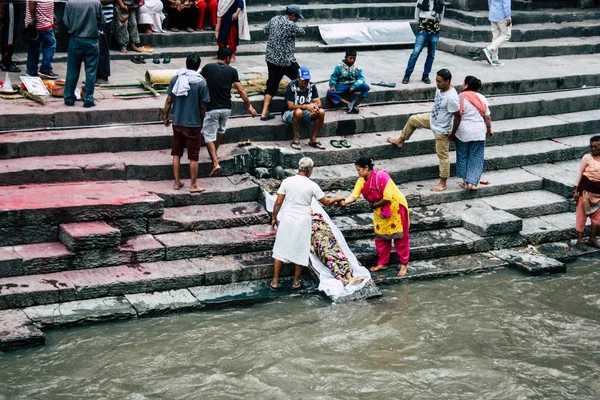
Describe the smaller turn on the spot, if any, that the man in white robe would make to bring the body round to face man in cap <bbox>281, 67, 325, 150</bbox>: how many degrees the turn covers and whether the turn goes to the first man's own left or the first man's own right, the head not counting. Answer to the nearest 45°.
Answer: approximately 45° to the first man's own left

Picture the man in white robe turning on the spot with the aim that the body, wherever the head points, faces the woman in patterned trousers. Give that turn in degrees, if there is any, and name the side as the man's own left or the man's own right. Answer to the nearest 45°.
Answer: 0° — they already face them

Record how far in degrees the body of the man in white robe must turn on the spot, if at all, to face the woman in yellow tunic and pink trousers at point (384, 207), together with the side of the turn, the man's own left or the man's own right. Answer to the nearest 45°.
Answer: approximately 90° to the man's own right

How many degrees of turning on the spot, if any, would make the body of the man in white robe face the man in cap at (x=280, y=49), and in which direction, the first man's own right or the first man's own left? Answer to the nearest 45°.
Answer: approximately 45° to the first man's own left

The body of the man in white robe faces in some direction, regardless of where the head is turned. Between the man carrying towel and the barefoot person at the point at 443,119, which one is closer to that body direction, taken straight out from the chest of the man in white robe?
the barefoot person

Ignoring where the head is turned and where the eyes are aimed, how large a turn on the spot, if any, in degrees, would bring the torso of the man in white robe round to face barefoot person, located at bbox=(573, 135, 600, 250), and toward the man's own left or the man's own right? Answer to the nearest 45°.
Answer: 0° — they already face them

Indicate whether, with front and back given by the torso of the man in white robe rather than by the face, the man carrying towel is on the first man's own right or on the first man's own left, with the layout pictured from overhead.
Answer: on the first man's own left

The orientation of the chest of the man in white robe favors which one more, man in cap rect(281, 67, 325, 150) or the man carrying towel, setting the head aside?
the man in cap

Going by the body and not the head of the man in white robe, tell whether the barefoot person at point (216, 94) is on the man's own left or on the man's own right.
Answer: on the man's own left

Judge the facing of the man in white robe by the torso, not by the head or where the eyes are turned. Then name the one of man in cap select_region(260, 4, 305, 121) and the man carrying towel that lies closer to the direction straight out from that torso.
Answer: the man in cap

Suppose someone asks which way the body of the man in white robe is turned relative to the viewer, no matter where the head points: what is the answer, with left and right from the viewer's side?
facing away from the viewer and to the right of the viewer

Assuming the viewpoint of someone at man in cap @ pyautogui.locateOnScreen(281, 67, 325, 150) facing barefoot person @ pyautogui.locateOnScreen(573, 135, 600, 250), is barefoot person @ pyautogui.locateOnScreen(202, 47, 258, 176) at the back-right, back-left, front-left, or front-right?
back-right
